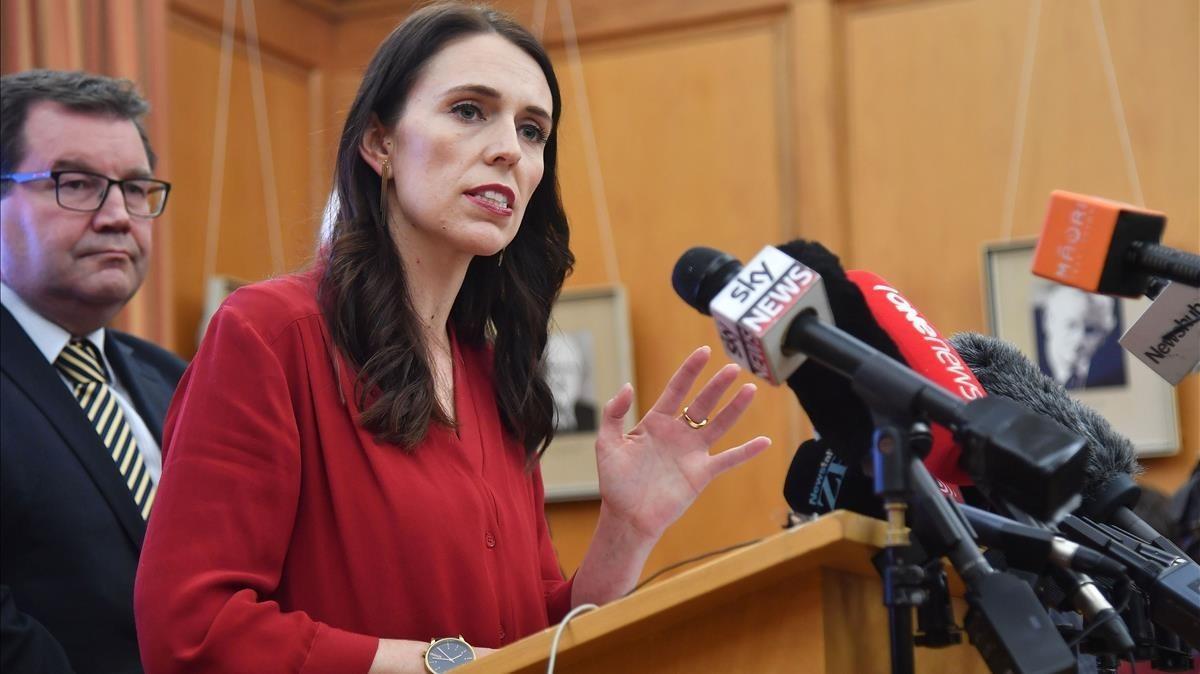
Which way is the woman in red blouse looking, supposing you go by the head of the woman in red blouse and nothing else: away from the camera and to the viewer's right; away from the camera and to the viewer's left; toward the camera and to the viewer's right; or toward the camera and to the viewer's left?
toward the camera and to the viewer's right

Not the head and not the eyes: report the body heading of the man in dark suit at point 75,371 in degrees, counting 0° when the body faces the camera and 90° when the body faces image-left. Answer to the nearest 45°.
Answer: approximately 315°

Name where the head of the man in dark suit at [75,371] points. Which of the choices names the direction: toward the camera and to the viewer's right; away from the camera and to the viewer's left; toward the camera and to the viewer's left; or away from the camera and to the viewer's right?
toward the camera and to the viewer's right

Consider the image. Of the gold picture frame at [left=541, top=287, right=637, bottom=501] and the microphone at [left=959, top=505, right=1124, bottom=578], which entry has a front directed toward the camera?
the gold picture frame

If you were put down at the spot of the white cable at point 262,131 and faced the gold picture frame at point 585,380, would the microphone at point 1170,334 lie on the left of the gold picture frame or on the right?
right

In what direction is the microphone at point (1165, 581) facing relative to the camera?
to the viewer's left

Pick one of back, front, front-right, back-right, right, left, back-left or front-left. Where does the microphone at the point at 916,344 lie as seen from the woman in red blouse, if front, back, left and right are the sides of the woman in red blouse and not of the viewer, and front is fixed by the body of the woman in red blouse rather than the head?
front

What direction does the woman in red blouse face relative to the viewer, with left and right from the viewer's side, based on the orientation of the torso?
facing the viewer and to the right of the viewer

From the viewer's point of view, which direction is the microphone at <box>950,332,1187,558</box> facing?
to the viewer's left

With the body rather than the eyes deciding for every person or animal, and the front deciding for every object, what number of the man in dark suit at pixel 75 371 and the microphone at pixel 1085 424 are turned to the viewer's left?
1

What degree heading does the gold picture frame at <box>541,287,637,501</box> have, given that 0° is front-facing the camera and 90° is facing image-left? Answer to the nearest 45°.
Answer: approximately 0°

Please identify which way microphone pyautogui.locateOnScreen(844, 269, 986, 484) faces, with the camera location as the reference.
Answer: facing to the left of the viewer

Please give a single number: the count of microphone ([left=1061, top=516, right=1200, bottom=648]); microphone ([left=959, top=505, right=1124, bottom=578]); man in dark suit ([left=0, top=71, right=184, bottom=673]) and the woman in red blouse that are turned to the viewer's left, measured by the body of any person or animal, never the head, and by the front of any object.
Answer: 2

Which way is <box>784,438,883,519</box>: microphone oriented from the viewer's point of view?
to the viewer's left

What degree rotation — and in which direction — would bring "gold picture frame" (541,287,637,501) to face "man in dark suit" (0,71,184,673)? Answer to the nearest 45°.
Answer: approximately 45° to its right

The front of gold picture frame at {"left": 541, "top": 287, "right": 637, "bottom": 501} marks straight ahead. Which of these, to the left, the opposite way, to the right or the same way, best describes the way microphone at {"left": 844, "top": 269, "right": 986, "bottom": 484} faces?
to the right

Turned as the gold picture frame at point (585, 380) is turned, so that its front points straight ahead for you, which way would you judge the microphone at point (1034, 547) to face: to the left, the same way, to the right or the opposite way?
to the right

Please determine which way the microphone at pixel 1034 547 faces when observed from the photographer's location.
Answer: facing to the left of the viewer
